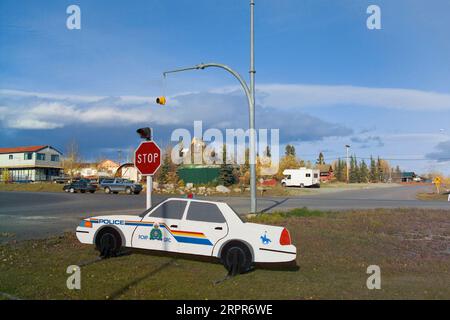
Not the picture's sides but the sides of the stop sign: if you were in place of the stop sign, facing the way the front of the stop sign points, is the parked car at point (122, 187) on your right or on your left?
on your right

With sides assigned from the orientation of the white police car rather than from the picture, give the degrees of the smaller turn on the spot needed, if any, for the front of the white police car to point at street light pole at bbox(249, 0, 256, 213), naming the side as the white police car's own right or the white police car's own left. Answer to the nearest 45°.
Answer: approximately 90° to the white police car's own right

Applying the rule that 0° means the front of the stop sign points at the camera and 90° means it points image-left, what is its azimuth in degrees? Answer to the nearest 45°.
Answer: approximately 45°

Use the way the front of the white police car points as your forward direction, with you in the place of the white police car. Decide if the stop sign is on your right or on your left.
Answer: on your right

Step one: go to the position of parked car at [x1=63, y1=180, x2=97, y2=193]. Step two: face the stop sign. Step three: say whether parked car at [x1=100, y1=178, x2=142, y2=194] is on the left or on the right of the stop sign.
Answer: left

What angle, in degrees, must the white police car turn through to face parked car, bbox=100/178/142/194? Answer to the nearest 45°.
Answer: approximately 90° to its right
